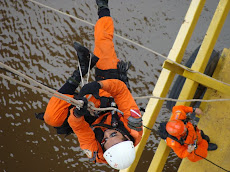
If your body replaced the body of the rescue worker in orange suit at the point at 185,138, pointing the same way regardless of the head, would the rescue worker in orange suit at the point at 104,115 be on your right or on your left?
on your right
